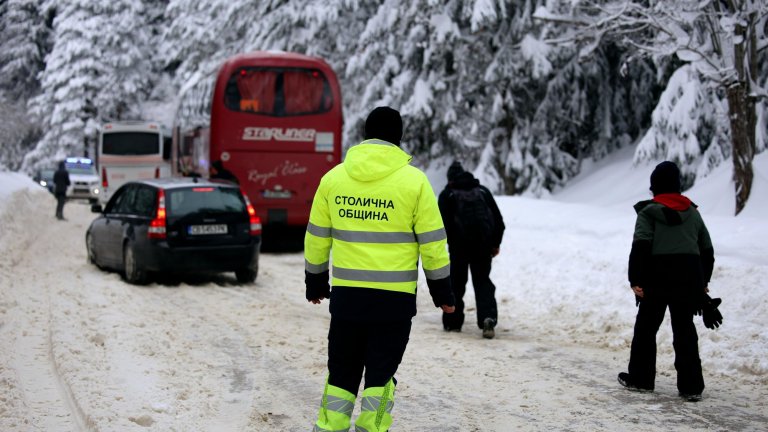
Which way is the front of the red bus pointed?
away from the camera

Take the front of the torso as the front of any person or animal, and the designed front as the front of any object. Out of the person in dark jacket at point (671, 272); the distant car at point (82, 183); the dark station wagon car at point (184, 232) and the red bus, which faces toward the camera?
the distant car

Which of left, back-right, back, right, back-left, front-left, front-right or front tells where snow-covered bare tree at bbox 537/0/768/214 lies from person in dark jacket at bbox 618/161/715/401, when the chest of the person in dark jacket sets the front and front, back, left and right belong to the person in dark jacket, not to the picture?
front

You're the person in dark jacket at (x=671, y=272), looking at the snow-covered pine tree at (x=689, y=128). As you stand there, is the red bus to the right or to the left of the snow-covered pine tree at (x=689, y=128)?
left

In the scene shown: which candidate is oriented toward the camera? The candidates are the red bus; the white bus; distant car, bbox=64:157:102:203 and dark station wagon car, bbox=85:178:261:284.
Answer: the distant car

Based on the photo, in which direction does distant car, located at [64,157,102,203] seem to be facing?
toward the camera

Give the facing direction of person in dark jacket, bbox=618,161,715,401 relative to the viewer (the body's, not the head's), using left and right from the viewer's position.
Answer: facing away from the viewer

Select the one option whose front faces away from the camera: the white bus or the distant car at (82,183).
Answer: the white bus

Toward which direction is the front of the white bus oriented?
away from the camera

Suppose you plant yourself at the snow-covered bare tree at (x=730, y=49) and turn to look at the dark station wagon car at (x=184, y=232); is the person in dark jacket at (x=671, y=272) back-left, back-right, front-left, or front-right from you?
front-left

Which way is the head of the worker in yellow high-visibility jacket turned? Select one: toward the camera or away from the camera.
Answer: away from the camera

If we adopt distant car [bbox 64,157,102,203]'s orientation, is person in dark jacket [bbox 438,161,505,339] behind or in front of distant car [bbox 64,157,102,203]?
in front

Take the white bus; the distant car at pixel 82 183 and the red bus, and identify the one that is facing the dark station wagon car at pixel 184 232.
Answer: the distant car

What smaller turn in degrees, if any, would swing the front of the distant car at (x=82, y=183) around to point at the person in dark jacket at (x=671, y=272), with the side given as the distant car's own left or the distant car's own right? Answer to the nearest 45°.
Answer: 0° — it already faces them

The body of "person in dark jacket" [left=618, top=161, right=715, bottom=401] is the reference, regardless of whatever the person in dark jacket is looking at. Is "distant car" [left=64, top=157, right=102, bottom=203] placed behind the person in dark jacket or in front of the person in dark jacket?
in front

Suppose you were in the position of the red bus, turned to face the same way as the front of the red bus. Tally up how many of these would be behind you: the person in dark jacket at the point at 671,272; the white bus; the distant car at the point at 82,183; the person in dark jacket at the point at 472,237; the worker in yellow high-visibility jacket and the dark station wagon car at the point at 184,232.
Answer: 4
